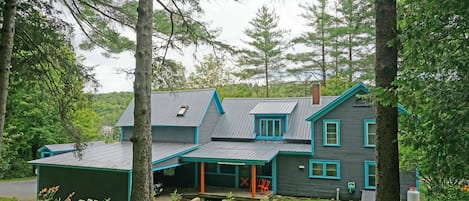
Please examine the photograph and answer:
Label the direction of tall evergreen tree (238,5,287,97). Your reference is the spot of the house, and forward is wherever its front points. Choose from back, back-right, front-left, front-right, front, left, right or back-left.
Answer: back

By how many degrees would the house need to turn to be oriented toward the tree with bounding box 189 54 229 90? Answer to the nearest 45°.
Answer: approximately 180°

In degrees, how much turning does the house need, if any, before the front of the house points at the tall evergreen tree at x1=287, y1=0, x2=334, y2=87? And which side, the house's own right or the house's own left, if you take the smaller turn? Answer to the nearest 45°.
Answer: approximately 135° to the house's own left

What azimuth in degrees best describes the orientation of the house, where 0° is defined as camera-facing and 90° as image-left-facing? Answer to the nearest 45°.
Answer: approximately 0°
